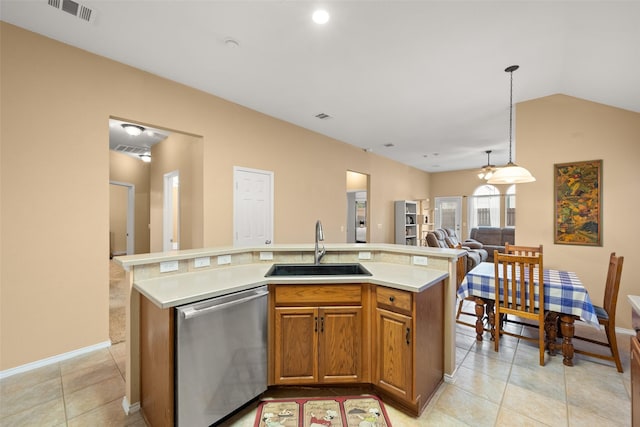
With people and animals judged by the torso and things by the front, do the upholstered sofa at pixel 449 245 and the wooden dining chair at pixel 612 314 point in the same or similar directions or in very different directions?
very different directions

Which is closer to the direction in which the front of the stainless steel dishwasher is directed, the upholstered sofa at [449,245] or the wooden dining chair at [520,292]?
the wooden dining chair

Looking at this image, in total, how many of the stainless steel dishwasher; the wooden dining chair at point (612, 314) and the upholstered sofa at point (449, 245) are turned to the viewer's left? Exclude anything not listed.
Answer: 1

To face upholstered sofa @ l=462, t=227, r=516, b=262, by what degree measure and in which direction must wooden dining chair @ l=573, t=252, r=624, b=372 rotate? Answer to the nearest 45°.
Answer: approximately 45° to its right

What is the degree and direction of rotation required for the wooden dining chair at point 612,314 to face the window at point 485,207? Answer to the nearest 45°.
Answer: approximately 45° to its right

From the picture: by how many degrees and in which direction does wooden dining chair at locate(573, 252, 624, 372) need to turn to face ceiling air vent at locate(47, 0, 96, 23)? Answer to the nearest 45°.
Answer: approximately 45° to its left

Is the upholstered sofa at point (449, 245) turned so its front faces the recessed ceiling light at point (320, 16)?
no

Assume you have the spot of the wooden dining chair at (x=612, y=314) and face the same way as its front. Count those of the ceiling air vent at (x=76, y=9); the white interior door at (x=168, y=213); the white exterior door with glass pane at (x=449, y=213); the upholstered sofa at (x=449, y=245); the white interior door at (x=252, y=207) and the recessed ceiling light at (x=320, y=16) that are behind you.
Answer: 0

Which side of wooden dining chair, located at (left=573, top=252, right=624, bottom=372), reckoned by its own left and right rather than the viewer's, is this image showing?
left

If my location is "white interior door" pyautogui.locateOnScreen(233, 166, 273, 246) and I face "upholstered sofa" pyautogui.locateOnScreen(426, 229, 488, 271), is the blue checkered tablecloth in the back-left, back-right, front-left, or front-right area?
front-right

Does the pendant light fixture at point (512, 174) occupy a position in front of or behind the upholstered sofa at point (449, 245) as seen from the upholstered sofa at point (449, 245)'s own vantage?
in front

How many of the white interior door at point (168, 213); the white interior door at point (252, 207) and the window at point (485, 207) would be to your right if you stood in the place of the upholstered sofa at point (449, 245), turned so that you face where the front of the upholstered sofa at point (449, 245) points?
2

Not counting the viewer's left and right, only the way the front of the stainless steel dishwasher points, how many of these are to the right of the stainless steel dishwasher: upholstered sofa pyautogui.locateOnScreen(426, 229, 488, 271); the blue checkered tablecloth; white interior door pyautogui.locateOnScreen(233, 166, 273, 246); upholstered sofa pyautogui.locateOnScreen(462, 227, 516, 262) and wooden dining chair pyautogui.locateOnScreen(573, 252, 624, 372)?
0

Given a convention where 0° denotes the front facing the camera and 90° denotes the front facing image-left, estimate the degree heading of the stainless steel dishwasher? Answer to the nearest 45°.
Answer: approximately 315°
